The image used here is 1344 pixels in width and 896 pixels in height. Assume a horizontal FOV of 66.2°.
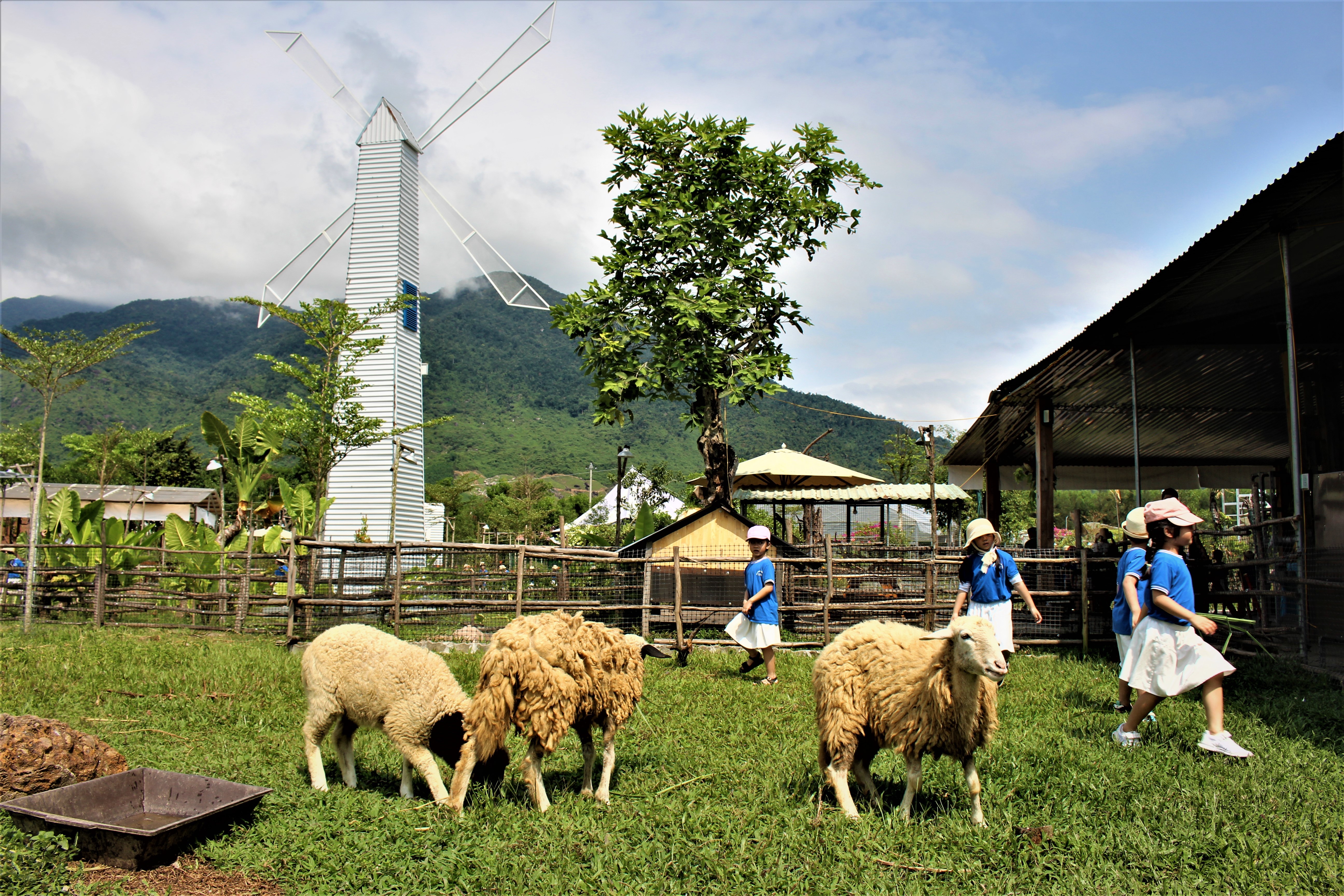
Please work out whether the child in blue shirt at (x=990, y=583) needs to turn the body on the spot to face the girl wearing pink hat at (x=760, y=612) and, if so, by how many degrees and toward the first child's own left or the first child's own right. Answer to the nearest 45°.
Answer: approximately 135° to the first child's own right

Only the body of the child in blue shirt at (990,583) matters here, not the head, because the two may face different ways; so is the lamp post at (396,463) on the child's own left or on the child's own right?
on the child's own right

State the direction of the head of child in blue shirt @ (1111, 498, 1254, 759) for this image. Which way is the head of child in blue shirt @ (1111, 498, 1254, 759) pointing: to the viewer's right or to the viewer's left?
to the viewer's right

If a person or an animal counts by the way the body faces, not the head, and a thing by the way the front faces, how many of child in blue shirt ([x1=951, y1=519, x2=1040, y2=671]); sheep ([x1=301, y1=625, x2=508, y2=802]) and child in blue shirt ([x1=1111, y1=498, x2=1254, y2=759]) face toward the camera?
1

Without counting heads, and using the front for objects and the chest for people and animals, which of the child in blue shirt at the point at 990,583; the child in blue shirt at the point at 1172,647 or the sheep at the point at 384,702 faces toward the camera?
the child in blue shirt at the point at 990,583

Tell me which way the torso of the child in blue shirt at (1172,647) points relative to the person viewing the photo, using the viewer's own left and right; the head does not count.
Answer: facing to the right of the viewer

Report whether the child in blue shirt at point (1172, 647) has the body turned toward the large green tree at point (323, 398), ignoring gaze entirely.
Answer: no

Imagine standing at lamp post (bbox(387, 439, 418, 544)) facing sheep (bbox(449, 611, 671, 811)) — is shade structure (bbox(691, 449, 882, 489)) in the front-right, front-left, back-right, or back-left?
front-left

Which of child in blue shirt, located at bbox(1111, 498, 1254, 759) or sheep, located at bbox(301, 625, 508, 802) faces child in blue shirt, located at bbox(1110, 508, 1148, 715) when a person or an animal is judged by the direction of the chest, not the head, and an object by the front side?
the sheep

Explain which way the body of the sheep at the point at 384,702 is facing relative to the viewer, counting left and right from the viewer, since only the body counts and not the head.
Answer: facing to the right of the viewer

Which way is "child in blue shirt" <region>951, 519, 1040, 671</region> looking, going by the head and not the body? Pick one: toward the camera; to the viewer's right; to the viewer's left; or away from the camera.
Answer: toward the camera

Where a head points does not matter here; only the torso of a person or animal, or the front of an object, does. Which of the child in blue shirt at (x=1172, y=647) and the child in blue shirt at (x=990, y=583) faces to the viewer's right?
the child in blue shirt at (x=1172, y=647)

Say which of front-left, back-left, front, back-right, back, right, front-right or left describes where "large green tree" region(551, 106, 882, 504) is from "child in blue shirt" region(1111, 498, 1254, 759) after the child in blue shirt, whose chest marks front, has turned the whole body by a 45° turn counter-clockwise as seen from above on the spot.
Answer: left

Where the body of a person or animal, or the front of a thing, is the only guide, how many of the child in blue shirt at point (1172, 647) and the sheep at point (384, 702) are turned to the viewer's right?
2

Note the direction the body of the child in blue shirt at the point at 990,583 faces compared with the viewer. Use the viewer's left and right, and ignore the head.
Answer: facing the viewer

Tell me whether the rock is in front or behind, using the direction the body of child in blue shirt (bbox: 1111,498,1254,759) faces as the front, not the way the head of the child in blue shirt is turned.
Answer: behind

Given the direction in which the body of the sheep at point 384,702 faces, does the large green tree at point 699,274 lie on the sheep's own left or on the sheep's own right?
on the sheep's own left

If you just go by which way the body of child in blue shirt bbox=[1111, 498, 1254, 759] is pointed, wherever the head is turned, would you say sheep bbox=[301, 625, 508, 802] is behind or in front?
behind
